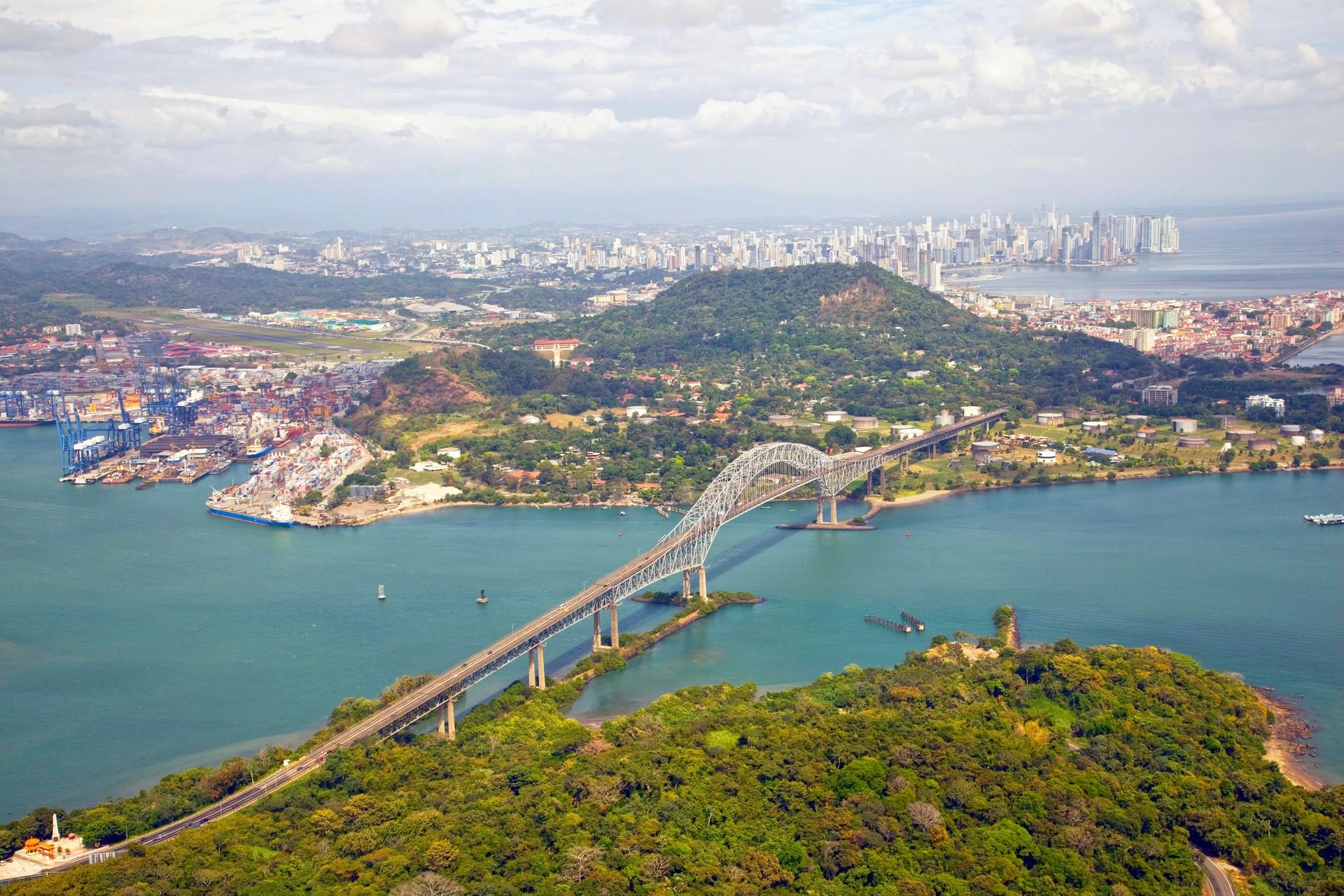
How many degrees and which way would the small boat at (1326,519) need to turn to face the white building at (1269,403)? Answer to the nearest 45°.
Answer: approximately 90° to its right

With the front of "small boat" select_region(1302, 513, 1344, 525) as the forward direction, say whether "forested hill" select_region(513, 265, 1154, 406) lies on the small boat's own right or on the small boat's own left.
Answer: on the small boat's own right

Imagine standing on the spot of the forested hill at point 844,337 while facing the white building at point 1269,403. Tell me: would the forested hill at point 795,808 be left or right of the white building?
right

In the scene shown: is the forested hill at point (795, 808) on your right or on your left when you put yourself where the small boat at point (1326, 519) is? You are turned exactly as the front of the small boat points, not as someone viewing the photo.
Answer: on your left

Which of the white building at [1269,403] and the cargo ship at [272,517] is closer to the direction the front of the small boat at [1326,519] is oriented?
the cargo ship

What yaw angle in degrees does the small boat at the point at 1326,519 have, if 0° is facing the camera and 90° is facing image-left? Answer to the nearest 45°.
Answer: approximately 90°

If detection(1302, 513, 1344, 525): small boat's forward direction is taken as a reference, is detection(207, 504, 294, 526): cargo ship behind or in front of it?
in front

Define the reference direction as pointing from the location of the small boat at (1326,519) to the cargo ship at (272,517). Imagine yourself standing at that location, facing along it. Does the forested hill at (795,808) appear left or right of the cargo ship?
left

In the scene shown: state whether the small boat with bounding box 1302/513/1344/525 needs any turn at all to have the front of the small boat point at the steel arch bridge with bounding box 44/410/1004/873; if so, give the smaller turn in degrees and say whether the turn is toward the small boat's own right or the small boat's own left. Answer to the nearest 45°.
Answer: approximately 45° to the small boat's own left
